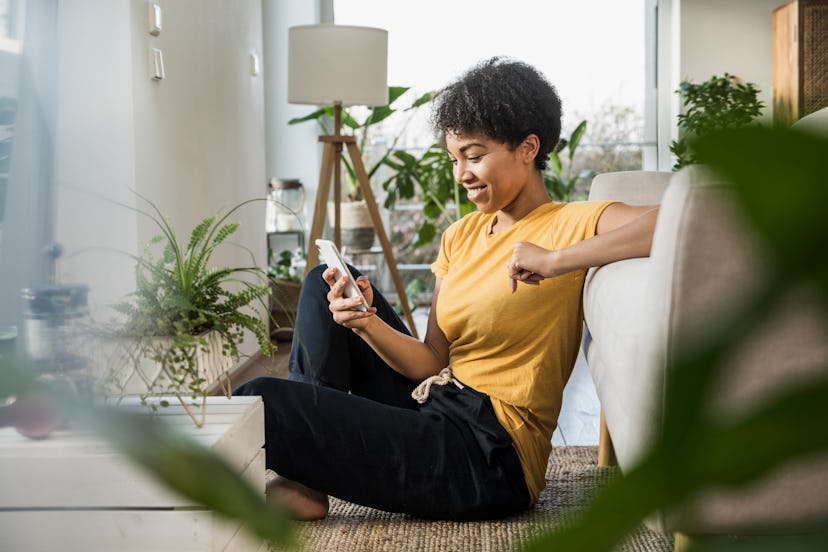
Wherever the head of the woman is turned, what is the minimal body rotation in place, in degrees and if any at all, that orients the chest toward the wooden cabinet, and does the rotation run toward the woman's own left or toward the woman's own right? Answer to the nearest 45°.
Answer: approximately 180°

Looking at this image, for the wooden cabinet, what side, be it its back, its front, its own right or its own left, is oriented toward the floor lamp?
right

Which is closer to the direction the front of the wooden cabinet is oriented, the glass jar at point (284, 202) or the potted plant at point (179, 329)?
the potted plant

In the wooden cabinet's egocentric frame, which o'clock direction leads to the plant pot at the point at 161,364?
The plant pot is roughly at 2 o'clock from the wooden cabinet.

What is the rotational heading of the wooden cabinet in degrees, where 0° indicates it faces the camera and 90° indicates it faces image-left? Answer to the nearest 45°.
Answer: approximately 315°

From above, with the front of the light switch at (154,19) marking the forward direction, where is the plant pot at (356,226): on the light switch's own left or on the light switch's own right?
on the light switch's own left

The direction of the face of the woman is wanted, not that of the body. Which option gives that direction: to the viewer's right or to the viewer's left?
to the viewer's left

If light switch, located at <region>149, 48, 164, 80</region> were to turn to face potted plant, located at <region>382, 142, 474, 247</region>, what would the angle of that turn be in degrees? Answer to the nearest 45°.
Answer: approximately 90° to its left
